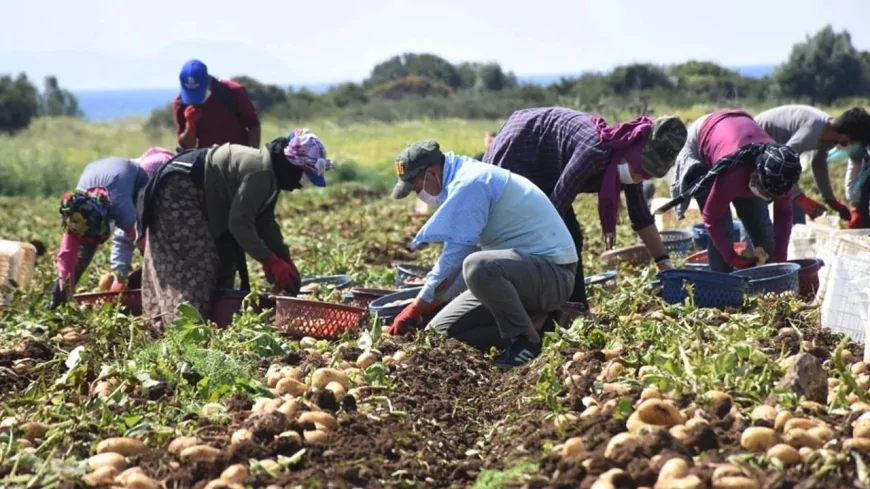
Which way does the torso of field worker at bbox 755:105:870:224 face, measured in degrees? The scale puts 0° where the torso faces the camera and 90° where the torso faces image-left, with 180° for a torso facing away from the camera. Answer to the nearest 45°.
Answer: approximately 270°

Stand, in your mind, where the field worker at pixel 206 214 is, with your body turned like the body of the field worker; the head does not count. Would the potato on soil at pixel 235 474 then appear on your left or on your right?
on your right

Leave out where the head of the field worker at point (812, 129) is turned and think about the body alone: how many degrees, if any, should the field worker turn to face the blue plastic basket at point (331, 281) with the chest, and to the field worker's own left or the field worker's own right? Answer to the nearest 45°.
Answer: approximately 135° to the field worker's own right

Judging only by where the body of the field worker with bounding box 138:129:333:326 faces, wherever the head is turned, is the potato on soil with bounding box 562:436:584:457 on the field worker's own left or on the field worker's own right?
on the field worker's own right

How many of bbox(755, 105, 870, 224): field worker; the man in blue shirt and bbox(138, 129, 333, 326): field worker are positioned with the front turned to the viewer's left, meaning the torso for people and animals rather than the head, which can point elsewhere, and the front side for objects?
1

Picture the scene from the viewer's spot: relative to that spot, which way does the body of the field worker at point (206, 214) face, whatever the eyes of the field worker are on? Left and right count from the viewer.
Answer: facing to the right of the viewer

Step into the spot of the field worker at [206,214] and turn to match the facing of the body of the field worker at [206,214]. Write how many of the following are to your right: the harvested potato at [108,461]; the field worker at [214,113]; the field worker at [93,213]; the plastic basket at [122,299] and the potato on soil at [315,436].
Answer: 2

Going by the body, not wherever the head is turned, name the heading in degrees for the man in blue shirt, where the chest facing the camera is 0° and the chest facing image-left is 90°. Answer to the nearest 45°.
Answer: approximately 90°

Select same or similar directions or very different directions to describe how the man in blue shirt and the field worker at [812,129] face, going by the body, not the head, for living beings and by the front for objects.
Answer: very different directions

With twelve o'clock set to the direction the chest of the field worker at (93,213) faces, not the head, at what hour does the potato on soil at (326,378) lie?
The potato on soil is roughly at 10 o'clock from the field worker.

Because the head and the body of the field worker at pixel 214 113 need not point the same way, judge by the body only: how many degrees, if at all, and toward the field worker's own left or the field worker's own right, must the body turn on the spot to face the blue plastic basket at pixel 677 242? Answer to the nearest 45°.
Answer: approximately 135° to the field worker's own left

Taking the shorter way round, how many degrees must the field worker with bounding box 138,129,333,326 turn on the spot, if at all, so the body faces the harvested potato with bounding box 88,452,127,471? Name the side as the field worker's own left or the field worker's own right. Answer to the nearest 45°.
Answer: approximately 90° to the field worker's own right
